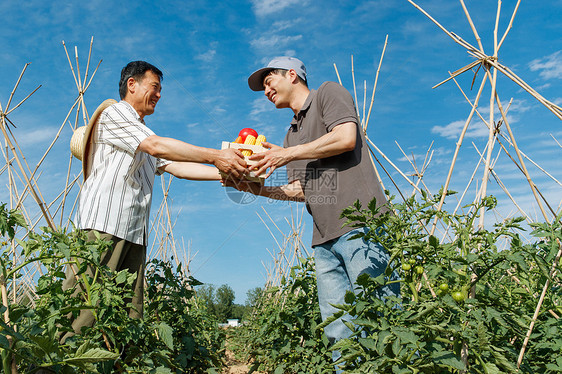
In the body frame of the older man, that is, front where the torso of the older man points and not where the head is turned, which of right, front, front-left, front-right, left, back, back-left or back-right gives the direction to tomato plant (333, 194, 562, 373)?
front-right

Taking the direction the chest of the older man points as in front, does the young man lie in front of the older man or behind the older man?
in front

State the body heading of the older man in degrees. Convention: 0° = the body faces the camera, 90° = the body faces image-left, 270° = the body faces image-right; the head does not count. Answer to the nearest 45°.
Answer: approximately 270°

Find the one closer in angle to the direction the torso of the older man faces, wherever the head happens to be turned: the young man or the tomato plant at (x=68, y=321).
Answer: the young man
